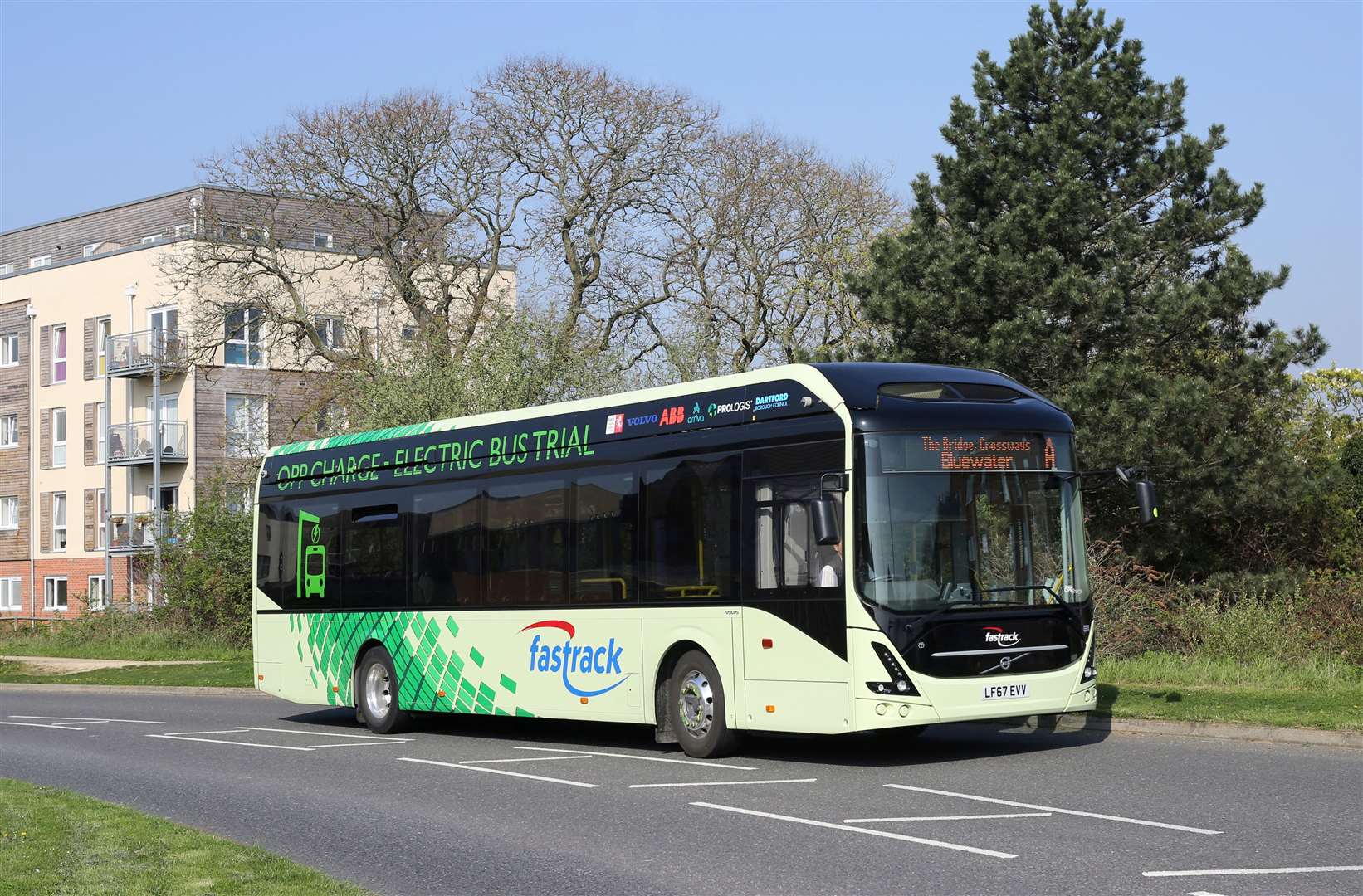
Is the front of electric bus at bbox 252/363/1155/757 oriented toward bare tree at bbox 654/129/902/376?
no

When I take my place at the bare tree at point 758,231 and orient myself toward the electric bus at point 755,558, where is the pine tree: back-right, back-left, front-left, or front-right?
front-left

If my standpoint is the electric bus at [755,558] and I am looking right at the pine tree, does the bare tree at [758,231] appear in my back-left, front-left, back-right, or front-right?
front-left

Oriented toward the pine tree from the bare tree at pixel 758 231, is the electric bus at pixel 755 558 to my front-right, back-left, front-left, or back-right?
front-right

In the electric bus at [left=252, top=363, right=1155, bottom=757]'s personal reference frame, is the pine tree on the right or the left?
on its left
